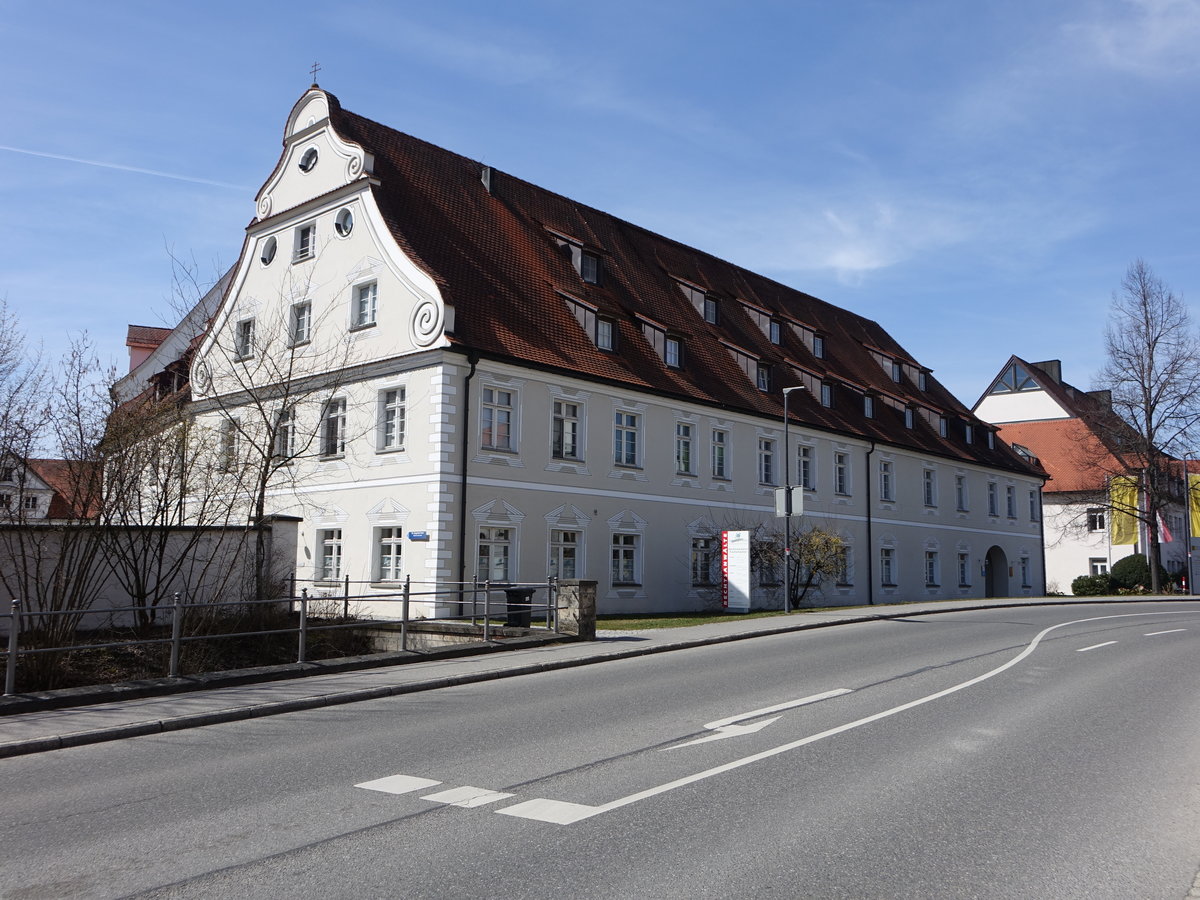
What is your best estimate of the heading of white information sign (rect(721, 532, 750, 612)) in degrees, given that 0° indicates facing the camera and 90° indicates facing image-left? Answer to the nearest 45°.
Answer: approximately 0°

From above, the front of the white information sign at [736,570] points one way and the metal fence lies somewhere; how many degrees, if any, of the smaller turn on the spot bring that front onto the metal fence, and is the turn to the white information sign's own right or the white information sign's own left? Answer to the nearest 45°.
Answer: approximately 45° to the white information sign's own right

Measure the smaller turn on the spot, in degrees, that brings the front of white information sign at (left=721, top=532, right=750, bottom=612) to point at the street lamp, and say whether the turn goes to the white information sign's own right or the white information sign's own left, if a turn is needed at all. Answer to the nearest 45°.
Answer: approximately 135° to the white information sign's own left
